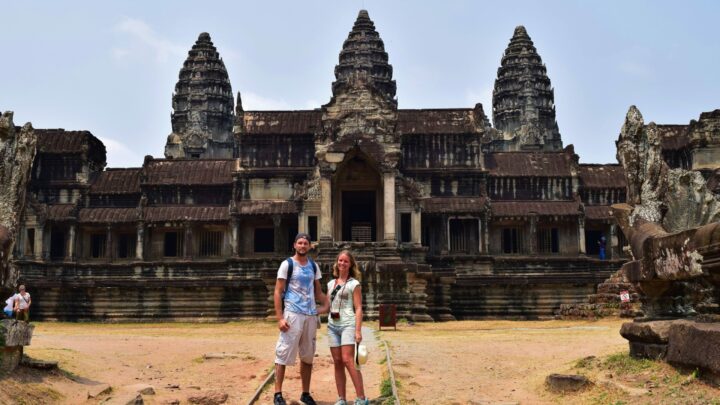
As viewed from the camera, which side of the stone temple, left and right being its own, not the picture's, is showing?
front

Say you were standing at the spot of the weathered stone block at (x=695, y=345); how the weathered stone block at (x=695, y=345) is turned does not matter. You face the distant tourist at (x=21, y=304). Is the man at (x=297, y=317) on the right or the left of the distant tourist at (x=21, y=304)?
left

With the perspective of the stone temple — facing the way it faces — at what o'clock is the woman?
The woman is roughly at 12 o'clock from the stone temple.

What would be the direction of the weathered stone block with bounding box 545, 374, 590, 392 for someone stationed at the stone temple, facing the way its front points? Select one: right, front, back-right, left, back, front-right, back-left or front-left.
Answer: front

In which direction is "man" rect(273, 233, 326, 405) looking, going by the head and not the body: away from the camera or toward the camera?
toward the camera

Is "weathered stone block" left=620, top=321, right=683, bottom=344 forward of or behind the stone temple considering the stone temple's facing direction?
forward

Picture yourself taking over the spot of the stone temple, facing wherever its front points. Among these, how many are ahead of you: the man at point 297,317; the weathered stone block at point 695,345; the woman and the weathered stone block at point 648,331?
4

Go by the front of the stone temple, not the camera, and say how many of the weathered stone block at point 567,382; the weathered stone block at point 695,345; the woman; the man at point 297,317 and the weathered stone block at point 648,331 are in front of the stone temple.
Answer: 5

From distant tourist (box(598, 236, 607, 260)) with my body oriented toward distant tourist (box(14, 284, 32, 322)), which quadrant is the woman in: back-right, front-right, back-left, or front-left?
front-left

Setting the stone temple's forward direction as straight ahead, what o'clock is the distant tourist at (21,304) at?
The distant tourist is roughly at 1 o'clock from the stone temple.

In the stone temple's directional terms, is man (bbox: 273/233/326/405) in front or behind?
in front

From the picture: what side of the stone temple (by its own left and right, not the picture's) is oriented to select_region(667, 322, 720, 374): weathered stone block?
front
